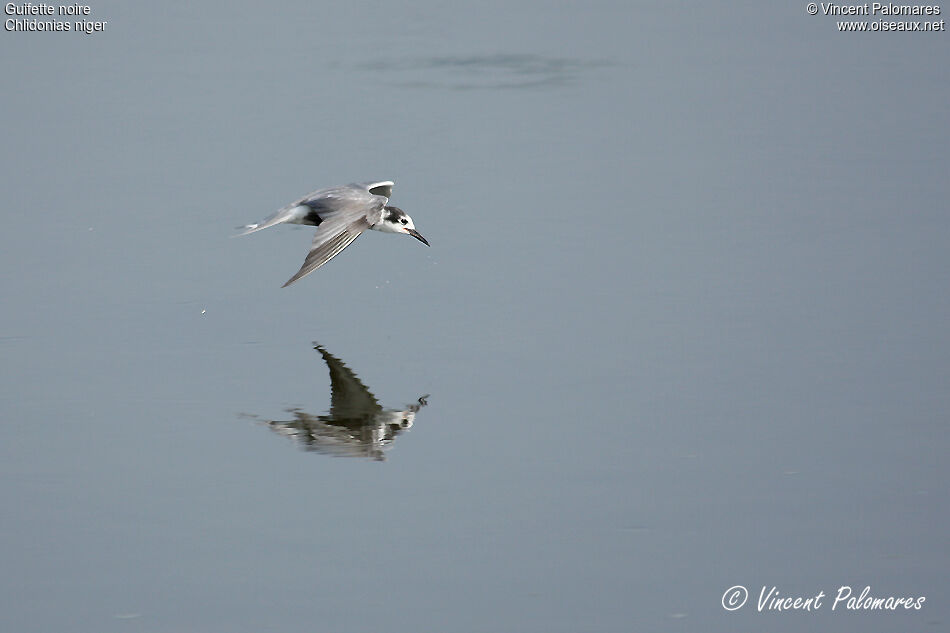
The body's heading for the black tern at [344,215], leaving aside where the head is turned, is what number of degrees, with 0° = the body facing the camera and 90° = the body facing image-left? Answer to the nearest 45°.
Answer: approximately 270°
